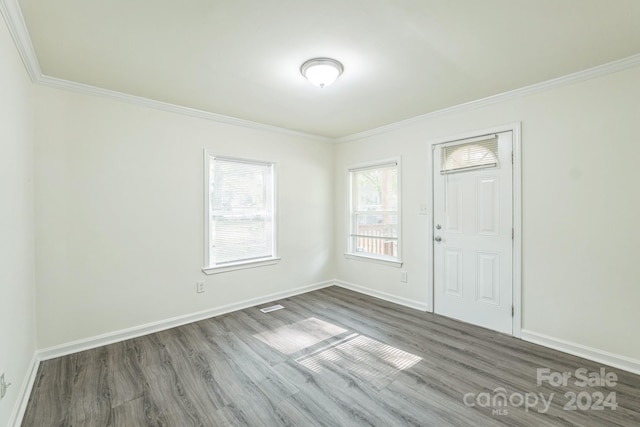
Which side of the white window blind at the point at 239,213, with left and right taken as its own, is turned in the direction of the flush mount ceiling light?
front

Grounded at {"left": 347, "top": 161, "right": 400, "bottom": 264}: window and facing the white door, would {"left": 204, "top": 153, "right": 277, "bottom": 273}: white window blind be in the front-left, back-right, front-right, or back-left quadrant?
back-right

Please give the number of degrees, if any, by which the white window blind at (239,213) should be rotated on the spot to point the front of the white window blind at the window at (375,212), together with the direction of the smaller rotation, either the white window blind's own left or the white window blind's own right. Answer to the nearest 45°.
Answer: approximately 45° to the white window blind's own left

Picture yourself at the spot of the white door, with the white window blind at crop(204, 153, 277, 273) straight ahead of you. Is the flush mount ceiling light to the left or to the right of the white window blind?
left

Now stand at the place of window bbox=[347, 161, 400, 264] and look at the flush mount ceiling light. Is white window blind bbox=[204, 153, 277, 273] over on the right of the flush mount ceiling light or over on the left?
right

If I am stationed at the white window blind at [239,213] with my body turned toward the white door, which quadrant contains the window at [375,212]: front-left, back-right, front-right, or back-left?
front-left

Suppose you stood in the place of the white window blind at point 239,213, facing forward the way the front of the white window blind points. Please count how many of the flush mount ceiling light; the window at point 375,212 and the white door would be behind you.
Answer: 0

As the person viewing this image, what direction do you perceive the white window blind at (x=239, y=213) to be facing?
facing the viewer and to the right of the viewer

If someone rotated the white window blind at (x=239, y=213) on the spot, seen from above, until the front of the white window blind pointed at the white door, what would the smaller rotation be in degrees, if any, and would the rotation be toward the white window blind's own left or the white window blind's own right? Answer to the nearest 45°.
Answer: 0° — it already faces it
